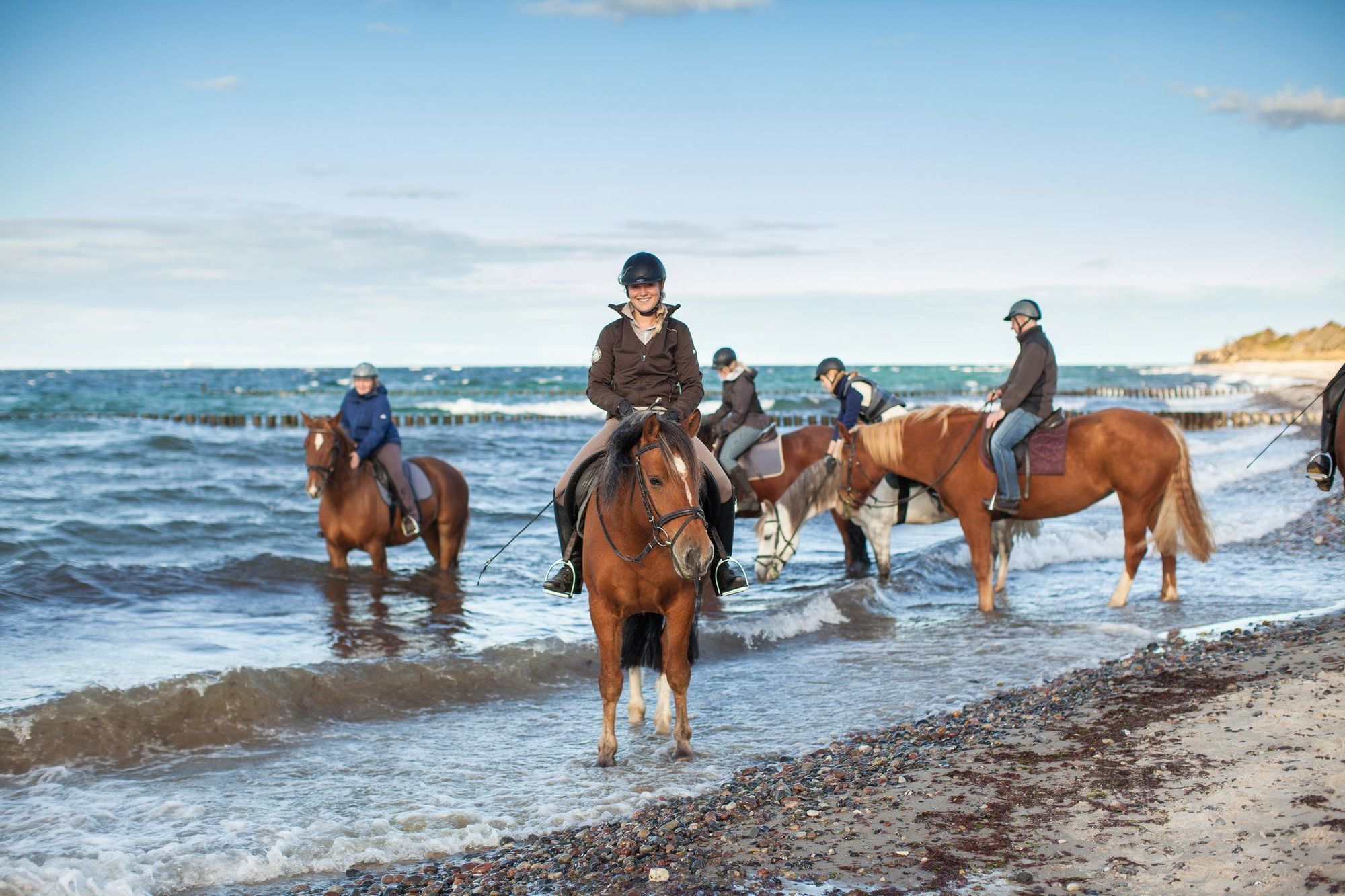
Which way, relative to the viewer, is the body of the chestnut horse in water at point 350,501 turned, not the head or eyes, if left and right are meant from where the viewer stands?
facing the viewer and to the left of the viewer

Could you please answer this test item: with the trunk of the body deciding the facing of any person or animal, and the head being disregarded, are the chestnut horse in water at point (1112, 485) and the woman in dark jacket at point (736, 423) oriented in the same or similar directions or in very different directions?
same or similar directions

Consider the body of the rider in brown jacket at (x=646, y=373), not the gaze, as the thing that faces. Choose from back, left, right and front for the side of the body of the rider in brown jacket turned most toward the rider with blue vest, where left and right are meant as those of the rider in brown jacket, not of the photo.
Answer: back

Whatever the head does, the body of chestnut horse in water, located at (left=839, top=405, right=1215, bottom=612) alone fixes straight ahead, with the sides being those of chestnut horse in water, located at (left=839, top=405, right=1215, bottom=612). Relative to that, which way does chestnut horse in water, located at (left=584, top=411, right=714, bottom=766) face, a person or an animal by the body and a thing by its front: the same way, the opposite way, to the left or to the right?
to the left

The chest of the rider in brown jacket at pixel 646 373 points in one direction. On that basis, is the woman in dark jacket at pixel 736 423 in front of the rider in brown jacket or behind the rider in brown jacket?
behind

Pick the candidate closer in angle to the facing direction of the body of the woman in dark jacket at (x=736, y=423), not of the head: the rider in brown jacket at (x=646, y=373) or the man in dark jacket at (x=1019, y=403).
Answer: the rider in brown jacket

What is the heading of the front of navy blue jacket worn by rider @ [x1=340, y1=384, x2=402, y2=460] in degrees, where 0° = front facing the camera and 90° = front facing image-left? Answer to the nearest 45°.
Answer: approximately 45°

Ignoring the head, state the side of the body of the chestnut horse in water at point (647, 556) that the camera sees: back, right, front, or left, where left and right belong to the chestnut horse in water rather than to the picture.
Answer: front

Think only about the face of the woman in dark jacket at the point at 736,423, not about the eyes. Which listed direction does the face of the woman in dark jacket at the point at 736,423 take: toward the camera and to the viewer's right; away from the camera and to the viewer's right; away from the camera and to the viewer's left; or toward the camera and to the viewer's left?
toward the camera and to the viewer's left

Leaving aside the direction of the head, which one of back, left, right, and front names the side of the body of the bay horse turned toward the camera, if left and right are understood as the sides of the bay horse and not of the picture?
left

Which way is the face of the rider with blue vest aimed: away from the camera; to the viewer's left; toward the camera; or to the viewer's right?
to the viewer's left

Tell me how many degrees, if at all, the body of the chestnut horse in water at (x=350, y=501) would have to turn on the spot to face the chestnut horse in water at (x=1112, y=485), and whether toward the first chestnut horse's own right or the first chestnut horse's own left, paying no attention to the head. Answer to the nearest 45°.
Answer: approximately 90° to the first chestnut horse's own left

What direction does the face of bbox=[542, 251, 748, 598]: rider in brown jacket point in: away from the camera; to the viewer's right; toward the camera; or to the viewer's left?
toward the camera

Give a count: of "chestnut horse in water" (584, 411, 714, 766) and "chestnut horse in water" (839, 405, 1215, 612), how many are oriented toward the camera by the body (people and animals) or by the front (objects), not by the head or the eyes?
1

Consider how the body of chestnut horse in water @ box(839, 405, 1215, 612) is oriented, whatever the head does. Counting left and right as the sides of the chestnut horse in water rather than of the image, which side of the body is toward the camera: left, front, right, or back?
left

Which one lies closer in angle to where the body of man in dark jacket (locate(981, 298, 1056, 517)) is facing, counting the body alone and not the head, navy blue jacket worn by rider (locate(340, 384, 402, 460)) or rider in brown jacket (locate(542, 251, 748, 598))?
the navy blue jacket worn by rider

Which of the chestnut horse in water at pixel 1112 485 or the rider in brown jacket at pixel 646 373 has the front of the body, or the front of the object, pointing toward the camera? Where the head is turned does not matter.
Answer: the rider in brown jacket
